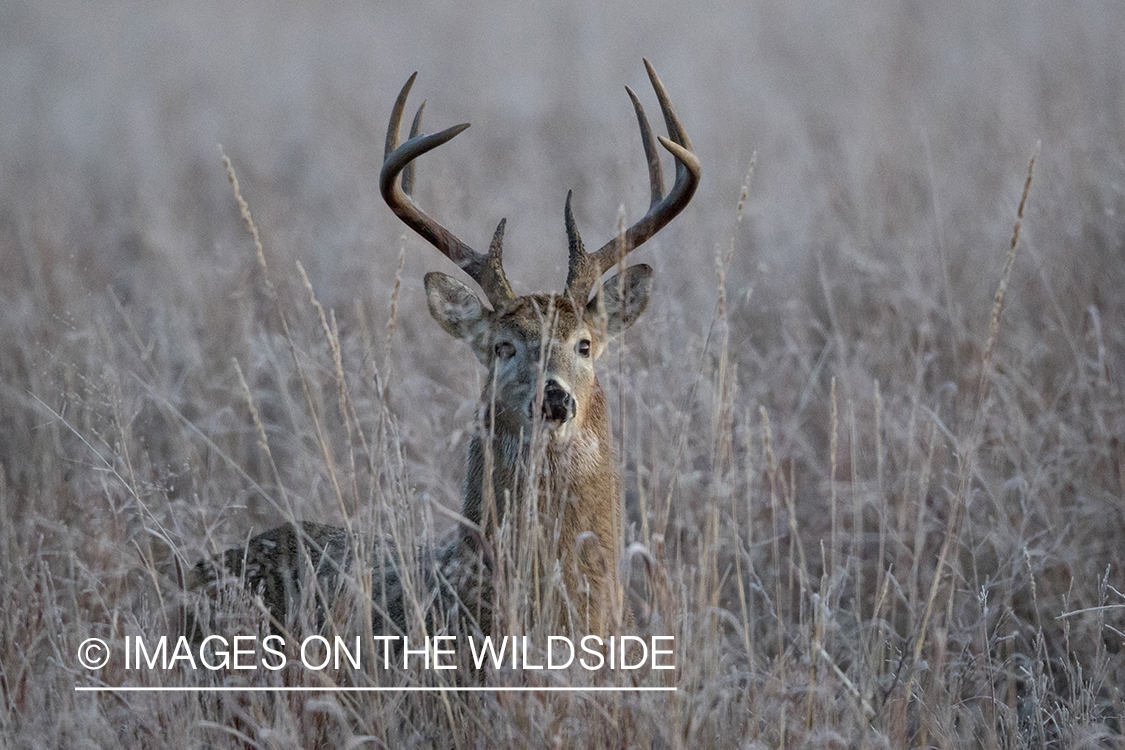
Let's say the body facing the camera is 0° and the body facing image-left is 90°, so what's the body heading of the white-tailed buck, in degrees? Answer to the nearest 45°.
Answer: approximately 315°
